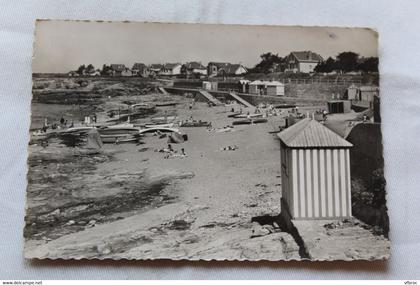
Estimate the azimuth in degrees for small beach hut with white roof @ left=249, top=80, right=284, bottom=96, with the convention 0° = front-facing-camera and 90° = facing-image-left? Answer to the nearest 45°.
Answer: approximately 0°
